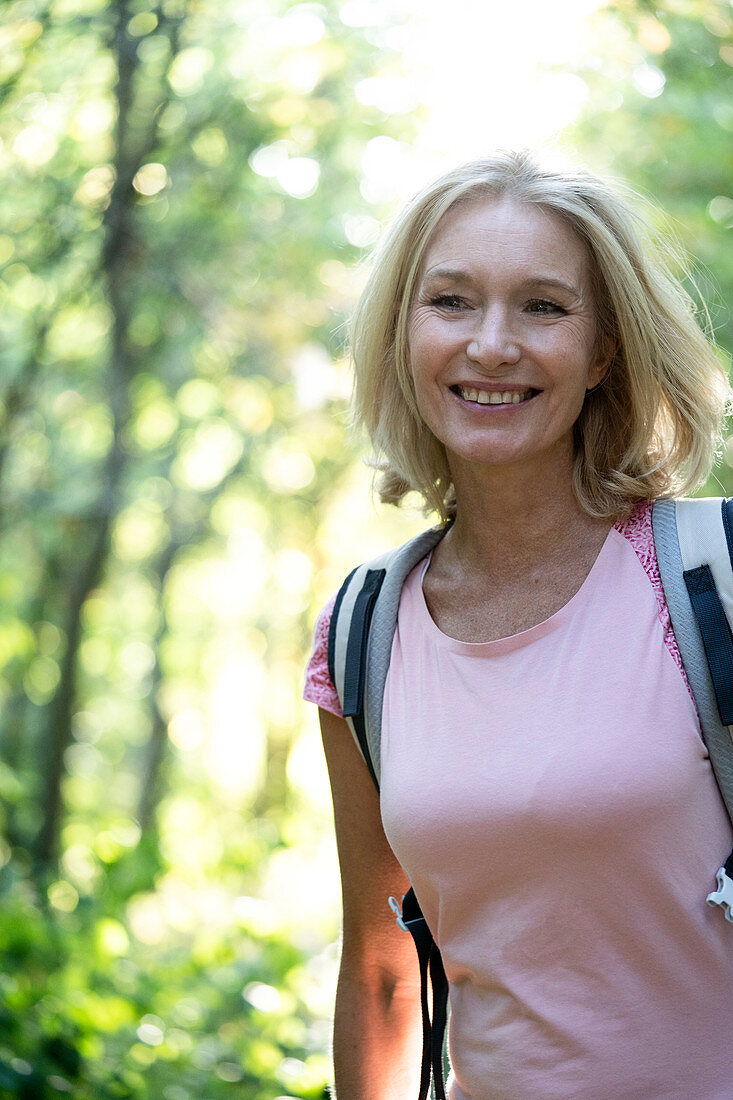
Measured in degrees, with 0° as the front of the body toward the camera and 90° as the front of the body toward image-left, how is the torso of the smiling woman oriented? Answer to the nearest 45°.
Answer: approximately 45°
